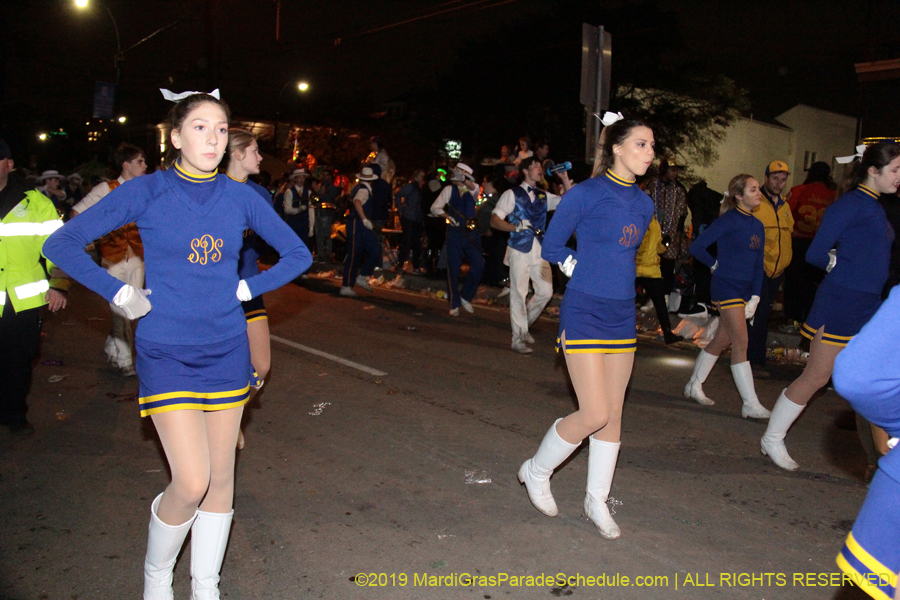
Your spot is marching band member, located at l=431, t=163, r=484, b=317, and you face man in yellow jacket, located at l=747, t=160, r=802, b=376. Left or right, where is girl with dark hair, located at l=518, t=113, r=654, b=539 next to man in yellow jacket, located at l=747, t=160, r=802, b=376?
right

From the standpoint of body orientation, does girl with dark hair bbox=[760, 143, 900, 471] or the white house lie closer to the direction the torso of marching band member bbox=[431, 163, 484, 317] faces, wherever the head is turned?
the girl with dark hair

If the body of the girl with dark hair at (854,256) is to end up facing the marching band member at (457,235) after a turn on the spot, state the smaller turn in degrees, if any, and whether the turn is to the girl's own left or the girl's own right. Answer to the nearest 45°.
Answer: approximately 135° to the girl's own left

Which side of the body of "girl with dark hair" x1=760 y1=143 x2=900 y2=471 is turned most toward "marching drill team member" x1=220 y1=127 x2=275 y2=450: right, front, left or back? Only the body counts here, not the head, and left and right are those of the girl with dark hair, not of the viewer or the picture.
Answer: back

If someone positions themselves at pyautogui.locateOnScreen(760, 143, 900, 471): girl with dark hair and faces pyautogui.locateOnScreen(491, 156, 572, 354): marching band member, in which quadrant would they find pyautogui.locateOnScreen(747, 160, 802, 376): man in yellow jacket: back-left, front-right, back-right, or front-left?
front-right

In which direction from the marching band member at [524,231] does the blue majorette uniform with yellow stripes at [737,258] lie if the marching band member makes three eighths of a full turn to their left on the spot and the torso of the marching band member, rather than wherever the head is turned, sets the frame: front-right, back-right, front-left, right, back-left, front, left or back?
back-right

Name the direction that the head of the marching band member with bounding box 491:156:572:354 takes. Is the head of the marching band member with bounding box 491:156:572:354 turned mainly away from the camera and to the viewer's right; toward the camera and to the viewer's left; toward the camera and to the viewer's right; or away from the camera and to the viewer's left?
toward the camera and to the viewer's right

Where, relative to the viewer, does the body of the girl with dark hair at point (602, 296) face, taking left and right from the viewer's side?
facing the viewer and to the right of the viewer

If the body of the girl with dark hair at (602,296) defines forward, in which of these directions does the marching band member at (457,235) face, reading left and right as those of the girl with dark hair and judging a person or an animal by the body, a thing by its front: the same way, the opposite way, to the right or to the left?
the same way

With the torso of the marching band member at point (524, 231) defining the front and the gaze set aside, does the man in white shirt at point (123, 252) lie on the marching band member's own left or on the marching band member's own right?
on the marching band member's own right

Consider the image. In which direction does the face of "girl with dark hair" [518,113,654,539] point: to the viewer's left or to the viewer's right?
to the viewer's right
